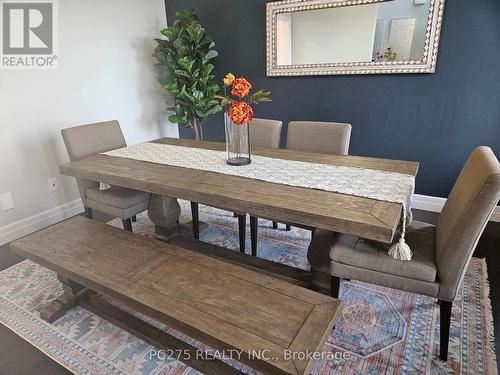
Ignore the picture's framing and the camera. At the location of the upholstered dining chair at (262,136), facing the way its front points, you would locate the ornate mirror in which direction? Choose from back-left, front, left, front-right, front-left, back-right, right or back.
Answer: back

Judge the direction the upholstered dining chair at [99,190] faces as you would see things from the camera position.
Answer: facing the viewer and to the right of the viewer

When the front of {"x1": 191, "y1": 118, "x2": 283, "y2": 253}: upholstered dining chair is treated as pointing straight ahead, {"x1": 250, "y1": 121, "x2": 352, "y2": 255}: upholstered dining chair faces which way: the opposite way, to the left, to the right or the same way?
the same way

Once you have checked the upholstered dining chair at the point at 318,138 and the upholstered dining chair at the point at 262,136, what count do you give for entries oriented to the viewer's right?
0

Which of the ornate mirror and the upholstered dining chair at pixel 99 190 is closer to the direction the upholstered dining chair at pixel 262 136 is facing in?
the upholstered dining chair

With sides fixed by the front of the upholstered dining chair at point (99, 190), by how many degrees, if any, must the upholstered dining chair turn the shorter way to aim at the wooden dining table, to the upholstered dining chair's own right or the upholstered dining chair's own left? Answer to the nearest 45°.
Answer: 0° — it already faces it

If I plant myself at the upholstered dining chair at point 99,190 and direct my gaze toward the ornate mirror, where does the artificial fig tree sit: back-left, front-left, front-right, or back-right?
front-left

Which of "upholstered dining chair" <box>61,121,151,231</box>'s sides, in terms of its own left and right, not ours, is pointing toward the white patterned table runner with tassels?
front

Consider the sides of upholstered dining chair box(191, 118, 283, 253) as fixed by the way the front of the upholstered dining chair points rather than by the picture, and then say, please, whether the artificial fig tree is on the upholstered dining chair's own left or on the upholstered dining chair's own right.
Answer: on the upholstered dining chair's own right

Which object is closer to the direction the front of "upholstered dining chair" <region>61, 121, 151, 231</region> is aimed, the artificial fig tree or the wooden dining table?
the wooden dining table

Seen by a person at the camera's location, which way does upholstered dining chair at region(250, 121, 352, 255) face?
facing the viewer and to the left of the viewer

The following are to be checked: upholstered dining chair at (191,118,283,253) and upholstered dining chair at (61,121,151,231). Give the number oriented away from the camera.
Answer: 0

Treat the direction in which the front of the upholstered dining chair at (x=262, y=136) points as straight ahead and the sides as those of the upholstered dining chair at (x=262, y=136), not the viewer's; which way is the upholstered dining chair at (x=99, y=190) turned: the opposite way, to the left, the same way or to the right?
to the left

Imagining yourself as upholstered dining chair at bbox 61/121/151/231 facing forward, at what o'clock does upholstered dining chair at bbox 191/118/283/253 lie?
upholstered dining chair at bbox 191/118/283/253 is roughly at 11 o'clock from upholstered dining chair at bbox 61/121/151/231.
